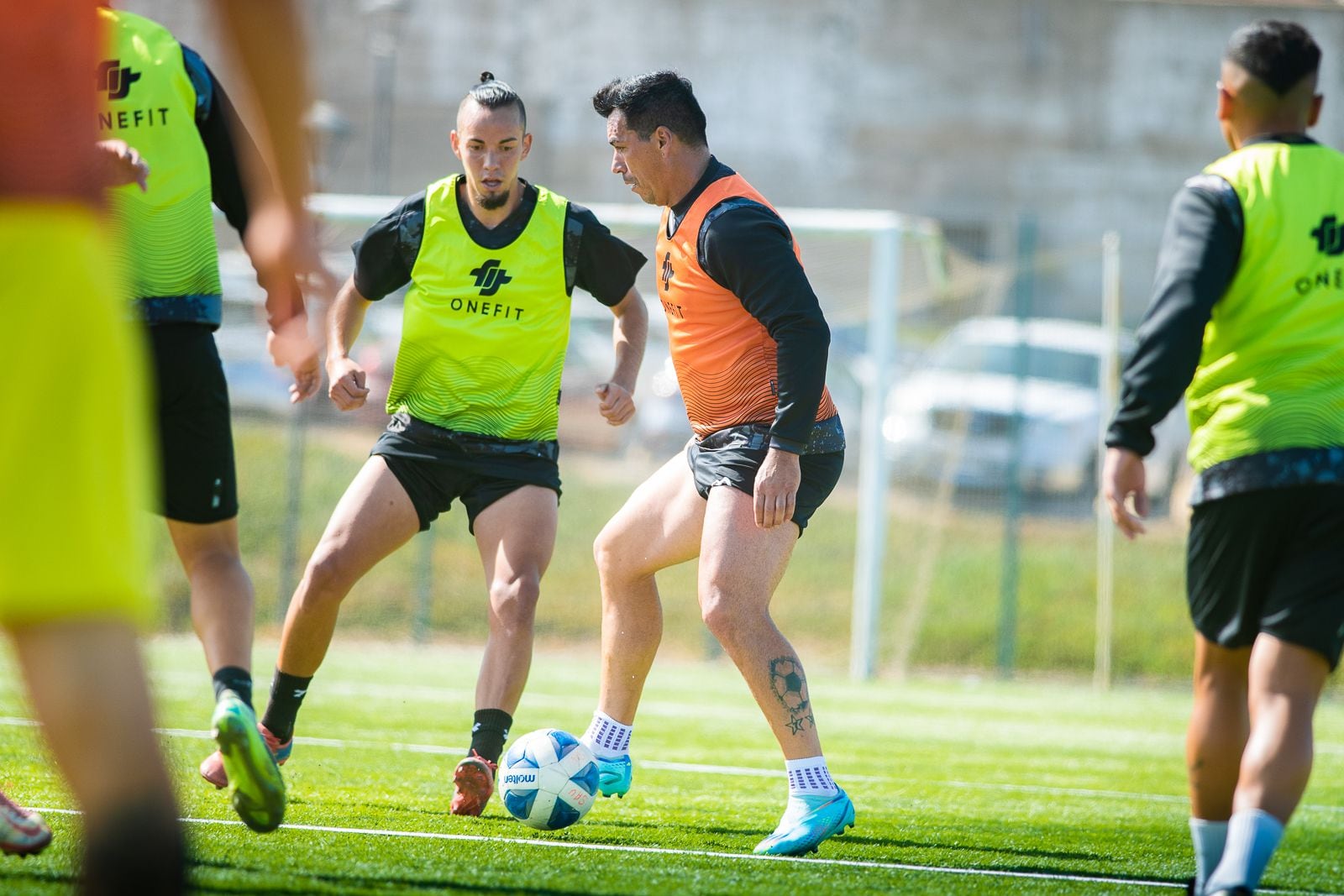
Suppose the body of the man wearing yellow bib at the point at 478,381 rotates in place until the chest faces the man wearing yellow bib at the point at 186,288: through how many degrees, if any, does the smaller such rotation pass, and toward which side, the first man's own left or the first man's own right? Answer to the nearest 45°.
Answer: approximately 45° to the first man's own right

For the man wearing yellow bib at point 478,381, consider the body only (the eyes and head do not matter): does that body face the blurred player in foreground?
yes

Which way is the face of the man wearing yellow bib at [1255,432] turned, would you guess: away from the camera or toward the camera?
away from the camera

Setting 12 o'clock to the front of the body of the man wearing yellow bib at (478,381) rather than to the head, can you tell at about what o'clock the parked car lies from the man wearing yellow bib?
The parked car is roughly at 7 o'clock from the man wearing yellow bib.

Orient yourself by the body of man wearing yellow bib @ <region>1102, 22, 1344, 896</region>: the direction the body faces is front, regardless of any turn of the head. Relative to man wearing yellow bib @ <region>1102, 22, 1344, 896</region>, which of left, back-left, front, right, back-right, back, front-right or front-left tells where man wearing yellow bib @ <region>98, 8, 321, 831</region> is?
front-left

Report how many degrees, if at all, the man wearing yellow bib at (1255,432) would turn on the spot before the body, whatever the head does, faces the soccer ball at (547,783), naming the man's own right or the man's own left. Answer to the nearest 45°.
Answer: approximately 45° to the man's own left

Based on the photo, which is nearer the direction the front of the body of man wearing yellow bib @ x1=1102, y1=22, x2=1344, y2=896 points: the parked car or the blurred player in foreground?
the parked car

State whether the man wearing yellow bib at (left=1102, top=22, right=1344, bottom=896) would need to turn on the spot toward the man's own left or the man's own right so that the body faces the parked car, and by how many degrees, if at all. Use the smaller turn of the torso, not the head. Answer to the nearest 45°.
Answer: approximately 45° to the man's own right

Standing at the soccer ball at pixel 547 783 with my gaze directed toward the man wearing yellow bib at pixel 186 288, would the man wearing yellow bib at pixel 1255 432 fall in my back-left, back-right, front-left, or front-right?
back-left

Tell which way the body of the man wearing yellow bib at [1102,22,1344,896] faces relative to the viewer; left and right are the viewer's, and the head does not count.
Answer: facing away from the viewer and to the left of the viewer

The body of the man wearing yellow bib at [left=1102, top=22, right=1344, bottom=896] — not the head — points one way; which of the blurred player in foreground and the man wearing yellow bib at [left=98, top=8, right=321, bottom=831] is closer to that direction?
the man wearing yellow bib
